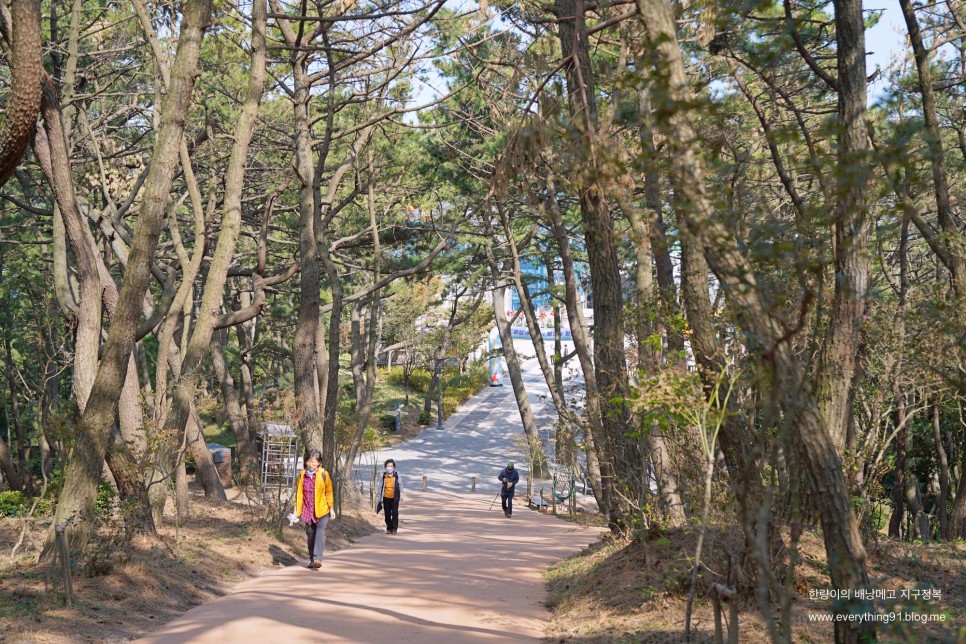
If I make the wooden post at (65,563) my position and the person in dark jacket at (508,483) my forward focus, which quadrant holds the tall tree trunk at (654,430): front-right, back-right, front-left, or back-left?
front-right

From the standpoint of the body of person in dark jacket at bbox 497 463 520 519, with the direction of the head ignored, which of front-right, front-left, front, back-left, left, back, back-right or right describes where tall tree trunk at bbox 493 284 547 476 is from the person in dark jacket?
back

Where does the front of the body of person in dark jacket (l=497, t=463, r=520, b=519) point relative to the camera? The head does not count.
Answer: toward the camera

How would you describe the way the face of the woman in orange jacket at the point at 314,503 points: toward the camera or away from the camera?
toward the camera

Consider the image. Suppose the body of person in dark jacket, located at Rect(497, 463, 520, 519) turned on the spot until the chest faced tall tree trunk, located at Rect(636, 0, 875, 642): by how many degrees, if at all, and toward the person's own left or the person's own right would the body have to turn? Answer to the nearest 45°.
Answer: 0° — they already face it

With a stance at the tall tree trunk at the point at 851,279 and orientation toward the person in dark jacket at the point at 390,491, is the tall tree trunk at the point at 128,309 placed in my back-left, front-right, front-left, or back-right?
front-left

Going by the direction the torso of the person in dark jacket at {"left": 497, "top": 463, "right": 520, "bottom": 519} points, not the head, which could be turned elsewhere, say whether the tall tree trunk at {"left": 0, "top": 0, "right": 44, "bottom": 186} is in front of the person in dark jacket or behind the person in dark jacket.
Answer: in front

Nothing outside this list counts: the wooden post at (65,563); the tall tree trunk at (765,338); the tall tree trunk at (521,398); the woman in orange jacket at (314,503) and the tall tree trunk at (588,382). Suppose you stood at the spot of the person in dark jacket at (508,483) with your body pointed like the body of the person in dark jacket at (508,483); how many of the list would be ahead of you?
4

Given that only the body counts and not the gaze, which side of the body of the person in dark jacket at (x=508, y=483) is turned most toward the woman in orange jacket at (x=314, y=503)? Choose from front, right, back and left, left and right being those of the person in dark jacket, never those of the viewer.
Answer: front

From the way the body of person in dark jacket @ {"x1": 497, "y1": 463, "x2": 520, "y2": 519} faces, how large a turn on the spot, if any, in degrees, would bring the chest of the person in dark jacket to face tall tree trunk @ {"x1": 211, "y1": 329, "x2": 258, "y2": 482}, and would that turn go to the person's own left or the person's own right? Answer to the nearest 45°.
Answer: approximately 90° to the person's own right

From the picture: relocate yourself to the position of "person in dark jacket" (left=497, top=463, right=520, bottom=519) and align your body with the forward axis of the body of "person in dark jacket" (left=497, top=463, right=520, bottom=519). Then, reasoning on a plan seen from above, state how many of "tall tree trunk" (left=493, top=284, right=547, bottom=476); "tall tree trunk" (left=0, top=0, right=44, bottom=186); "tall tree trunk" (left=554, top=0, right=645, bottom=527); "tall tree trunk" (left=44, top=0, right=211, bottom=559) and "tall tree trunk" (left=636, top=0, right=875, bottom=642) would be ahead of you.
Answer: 4

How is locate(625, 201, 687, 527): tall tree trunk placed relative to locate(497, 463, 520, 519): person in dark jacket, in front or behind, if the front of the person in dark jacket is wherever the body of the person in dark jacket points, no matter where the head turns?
in front
